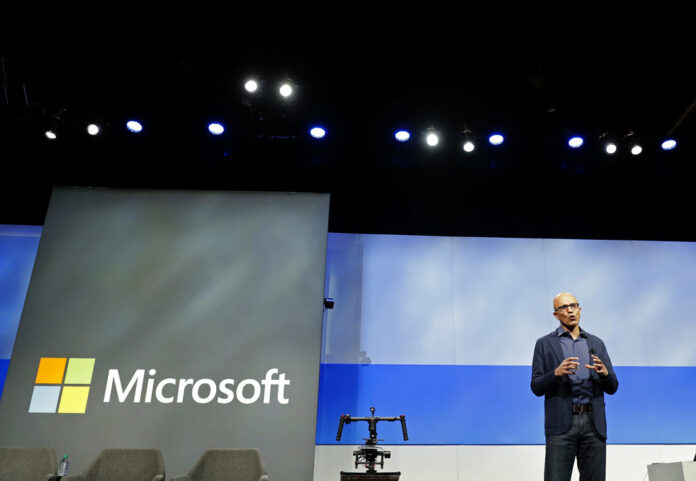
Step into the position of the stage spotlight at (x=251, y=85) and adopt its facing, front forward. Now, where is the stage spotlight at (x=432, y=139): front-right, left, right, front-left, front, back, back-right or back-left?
left

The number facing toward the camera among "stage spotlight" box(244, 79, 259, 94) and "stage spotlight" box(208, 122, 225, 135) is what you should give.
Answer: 2

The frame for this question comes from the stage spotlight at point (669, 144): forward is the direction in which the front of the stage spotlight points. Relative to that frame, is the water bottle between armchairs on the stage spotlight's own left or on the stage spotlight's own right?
on the stage spotlight's own right

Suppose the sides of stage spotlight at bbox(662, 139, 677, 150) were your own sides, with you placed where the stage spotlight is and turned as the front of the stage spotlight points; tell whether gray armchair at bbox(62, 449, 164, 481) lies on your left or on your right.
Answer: on your right
